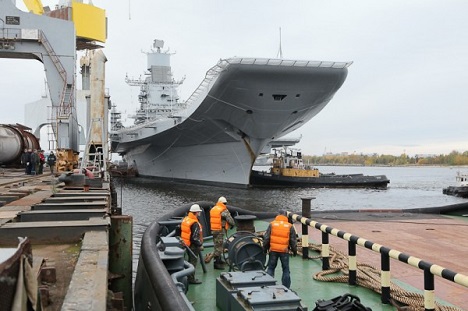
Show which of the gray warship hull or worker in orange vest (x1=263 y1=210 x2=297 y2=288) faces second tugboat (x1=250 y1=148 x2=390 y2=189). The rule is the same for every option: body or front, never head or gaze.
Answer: the worker in orange vest

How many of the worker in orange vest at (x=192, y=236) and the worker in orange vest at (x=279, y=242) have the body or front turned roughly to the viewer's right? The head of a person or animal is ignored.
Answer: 1

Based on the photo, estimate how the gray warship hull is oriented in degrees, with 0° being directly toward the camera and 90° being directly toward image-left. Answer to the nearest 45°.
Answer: approximately 315°

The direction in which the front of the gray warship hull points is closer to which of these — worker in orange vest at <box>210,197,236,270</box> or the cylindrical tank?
the worker in orange vest

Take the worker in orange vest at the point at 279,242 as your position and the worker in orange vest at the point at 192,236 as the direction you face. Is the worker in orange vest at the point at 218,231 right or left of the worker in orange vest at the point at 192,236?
right

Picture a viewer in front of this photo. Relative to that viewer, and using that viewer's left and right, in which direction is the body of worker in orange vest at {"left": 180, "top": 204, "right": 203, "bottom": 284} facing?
facing to the right of the viewer

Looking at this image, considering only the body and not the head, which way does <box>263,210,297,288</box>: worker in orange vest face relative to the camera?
away from the camera
